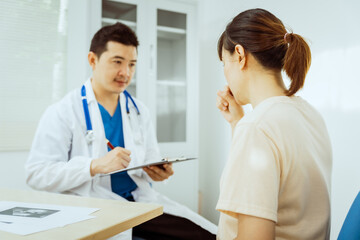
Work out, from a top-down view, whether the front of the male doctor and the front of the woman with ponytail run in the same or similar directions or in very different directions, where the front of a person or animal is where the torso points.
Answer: very different directions

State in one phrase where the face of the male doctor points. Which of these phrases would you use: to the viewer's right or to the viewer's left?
to the viewer's right

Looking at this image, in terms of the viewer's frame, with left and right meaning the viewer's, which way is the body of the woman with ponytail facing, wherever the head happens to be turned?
facing away from the viewer and to the left of the viewer

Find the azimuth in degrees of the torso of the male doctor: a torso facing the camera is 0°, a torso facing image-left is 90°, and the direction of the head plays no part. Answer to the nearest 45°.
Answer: approximately 315°

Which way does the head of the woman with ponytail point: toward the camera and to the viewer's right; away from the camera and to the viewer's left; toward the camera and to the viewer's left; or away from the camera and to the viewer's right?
away from the camera and to the viewer's left

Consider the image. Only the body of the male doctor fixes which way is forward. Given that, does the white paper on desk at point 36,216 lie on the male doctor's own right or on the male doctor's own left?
on the male doctor's own right

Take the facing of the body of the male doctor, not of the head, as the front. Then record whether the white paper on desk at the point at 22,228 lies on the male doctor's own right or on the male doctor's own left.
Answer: on the male doctor's own right
